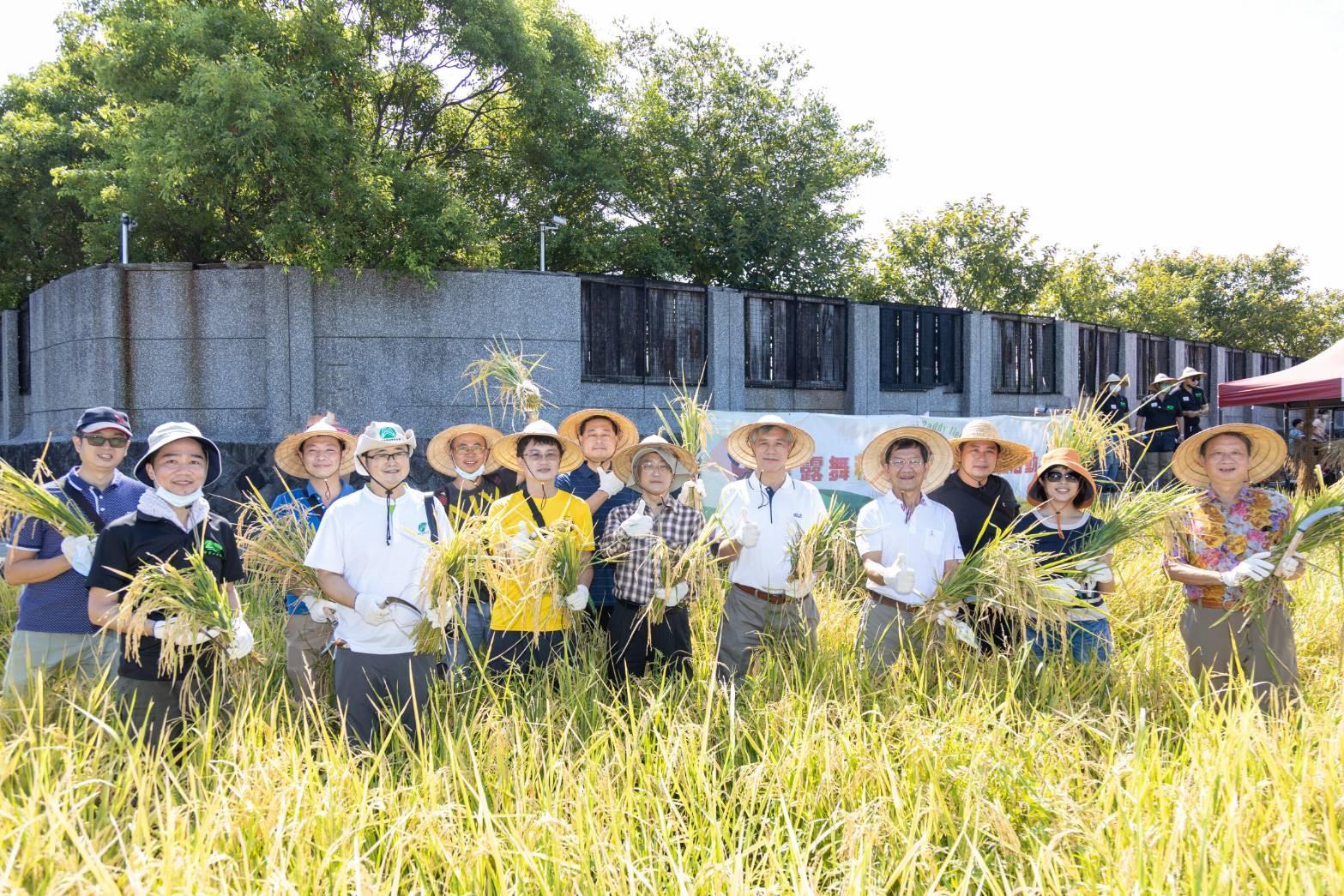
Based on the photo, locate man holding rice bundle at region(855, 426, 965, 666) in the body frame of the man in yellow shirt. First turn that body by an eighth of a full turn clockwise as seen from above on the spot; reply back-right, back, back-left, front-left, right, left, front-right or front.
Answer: back-left

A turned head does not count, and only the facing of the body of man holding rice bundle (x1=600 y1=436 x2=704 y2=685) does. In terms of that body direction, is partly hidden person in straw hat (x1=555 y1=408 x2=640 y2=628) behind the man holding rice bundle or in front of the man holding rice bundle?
behind

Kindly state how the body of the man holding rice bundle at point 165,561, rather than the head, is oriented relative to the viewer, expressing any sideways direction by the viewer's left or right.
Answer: facing the viewer and to the right of the viewer

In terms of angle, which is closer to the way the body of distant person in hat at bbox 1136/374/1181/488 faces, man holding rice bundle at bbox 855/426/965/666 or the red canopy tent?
the man holding rice bundle

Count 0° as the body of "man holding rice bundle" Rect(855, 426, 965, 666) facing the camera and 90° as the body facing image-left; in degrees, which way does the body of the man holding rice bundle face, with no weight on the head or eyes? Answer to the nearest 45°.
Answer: approximately 0°

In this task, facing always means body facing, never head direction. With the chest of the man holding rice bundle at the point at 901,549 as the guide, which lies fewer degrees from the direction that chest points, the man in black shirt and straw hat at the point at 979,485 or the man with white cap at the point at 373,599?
the man with white cap

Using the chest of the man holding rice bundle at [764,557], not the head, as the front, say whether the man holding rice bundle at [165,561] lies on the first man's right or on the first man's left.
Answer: on the first man's right
